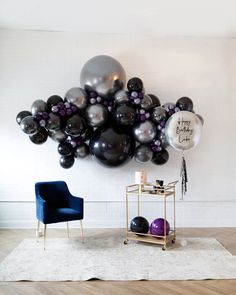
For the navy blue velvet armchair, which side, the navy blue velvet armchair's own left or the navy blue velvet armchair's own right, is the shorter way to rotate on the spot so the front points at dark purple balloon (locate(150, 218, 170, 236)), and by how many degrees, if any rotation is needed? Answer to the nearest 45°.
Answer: approximately 45° to the navy blue velvet armchair's own left

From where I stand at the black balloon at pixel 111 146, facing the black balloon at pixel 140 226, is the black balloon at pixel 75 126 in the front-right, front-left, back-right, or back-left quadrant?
back-right

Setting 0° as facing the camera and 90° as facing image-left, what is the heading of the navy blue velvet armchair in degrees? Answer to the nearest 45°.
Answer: approximately 315°

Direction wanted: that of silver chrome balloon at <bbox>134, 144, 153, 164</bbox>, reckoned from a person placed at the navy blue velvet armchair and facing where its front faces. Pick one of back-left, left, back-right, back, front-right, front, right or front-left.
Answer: front-left
